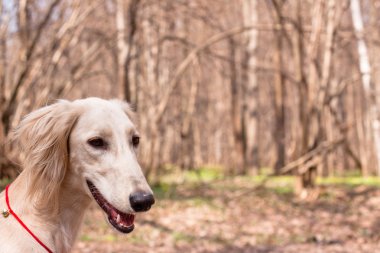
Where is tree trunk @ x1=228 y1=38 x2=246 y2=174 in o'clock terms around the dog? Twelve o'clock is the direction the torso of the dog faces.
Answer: The tree trunk is roughly at 8 o'clock from the dog.

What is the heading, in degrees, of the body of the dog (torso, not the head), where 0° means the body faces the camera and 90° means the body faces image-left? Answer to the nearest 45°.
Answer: approximately 315°
